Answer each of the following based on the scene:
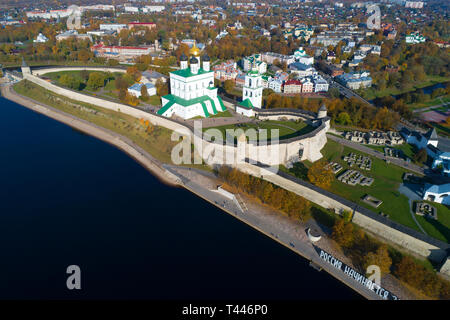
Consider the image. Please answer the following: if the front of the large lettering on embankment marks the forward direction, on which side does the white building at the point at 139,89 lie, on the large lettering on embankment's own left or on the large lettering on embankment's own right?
on the large lettering on embankment's own right

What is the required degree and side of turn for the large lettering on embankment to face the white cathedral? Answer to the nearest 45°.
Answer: approximately 90° to its right

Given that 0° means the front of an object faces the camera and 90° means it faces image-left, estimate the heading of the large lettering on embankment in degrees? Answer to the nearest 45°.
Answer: approximately 45°

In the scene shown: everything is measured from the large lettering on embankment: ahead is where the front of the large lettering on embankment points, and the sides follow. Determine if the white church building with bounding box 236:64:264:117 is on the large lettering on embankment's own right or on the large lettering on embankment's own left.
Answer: on the large lettering on embankment's own right
